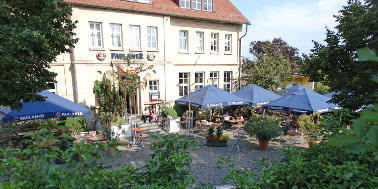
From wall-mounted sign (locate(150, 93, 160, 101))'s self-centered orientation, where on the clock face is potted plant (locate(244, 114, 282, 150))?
The potted plant is roughly at 11 o'clock from the wall-mounted sign.

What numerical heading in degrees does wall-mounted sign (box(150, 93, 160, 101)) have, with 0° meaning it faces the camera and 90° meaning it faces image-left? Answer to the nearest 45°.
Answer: approximately 0°

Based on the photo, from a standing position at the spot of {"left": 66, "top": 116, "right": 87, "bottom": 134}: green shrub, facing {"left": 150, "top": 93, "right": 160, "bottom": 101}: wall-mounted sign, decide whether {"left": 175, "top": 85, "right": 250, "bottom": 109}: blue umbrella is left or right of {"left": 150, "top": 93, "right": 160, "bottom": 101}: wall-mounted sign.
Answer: right

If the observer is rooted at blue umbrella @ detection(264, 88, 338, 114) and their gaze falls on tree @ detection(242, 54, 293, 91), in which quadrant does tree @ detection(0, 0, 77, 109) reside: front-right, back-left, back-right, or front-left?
back-left

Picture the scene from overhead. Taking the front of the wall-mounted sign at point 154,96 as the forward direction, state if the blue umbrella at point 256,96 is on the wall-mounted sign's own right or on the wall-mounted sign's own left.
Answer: on the wall-mounted sign's own left

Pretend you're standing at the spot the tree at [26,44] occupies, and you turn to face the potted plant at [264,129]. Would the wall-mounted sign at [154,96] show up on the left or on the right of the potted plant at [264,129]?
left

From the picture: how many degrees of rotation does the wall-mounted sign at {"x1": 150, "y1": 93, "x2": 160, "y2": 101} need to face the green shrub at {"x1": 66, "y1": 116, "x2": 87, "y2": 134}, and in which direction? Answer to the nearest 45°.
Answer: approximately 45° to its right

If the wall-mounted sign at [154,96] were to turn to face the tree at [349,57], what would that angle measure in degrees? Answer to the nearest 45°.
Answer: approximately 45° to its left

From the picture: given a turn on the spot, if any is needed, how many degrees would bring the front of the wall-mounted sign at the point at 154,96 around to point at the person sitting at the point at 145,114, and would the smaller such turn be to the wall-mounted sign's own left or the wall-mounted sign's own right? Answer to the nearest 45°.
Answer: approximately 45° to the wall-mounted sign's own right

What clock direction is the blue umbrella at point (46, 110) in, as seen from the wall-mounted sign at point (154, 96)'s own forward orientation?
The blue umbrella is roughly at 1 o'clock from the wall-mounted sign.

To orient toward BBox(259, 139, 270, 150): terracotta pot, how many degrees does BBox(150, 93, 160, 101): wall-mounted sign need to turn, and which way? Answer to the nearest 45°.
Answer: approximately 45° to its left

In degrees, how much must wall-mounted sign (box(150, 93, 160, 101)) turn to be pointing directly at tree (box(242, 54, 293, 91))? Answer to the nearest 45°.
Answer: approximately 90° to its left
